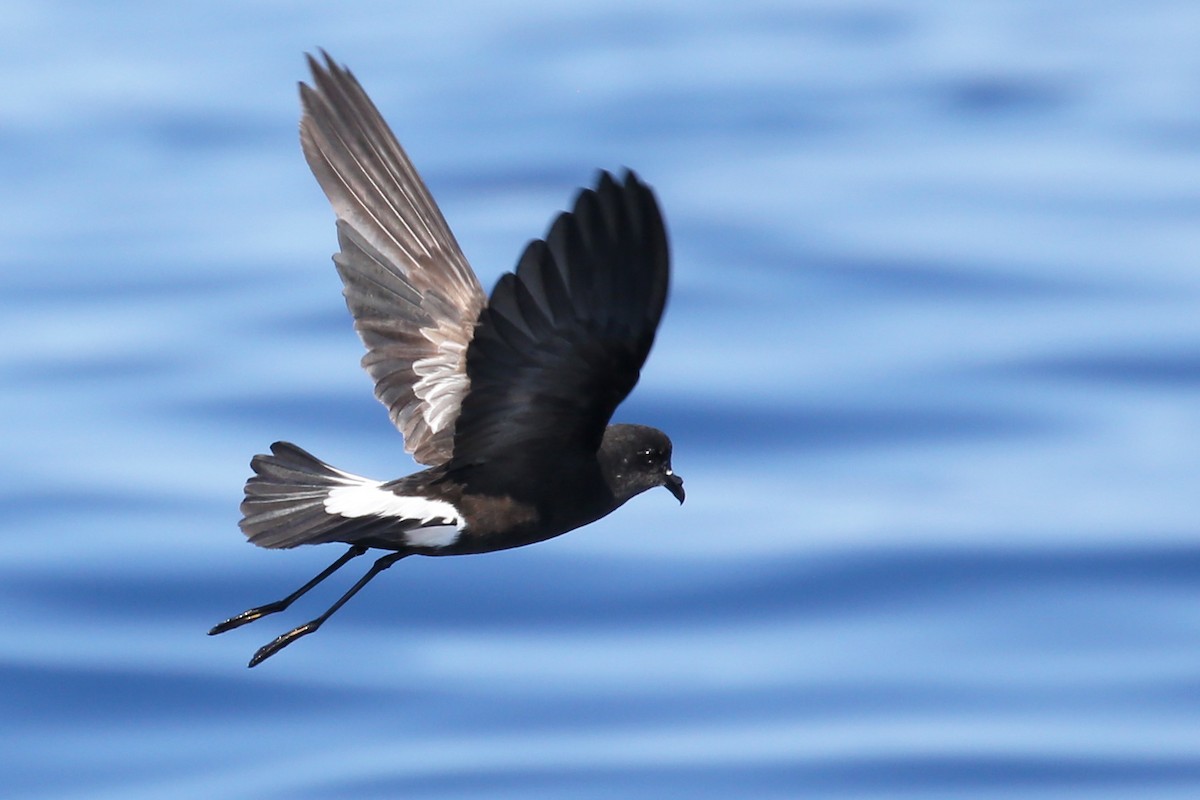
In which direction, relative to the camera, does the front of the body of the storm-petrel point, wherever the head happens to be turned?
to the viewer's right
